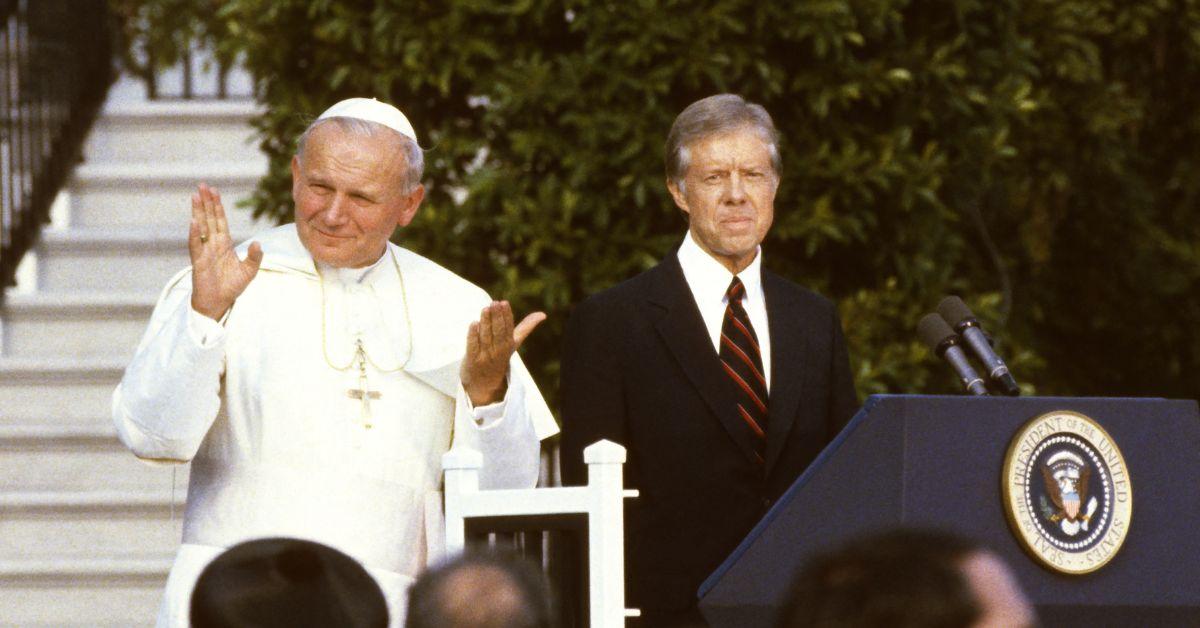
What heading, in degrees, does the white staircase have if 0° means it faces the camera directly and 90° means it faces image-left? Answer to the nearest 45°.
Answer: approximately 0°

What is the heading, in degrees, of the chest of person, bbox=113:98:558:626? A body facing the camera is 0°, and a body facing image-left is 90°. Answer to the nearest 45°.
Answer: approximately 0°

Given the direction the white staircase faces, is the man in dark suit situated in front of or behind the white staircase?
in front

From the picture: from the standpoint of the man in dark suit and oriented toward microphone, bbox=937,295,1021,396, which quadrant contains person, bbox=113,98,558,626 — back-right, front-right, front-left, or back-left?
back-right

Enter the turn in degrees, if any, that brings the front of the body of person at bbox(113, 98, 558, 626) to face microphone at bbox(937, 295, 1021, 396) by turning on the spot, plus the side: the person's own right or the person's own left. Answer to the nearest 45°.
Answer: approximately 90° to the person's own left

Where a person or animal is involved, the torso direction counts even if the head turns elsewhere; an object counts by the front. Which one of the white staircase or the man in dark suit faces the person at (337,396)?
the white staircase

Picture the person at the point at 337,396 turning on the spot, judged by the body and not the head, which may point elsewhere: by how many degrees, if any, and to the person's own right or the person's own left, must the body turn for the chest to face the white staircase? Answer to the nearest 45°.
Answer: approximately 180°

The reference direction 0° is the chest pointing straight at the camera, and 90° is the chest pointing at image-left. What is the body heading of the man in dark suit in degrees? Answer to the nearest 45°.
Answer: approximately 315°

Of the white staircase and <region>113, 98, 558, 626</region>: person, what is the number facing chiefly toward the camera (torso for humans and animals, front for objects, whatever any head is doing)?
2

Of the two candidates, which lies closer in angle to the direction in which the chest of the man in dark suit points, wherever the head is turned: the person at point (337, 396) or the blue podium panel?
the blue podium panel

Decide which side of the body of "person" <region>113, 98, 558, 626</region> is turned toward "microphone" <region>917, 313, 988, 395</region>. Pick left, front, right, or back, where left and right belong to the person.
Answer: left
